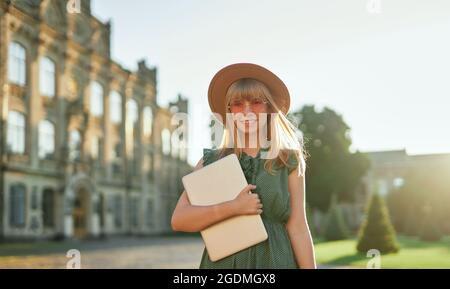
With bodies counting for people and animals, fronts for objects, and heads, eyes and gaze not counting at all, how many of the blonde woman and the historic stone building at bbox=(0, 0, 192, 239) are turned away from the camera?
0

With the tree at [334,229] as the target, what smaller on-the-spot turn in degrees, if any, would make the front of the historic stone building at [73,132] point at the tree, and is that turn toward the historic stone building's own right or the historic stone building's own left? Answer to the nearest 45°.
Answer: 0° — it already faces it

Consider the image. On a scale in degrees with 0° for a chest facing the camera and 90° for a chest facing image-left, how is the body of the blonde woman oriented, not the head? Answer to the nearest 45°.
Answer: approximately 0°

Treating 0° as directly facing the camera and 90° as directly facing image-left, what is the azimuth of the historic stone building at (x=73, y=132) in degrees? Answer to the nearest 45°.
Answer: approximately 315°

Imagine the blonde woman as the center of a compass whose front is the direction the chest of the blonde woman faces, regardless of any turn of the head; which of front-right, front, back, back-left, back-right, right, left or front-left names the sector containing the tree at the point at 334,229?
back

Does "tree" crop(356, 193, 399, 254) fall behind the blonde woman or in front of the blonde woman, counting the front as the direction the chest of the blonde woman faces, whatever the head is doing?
behind

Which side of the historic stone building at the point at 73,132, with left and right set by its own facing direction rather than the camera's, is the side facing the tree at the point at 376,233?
front

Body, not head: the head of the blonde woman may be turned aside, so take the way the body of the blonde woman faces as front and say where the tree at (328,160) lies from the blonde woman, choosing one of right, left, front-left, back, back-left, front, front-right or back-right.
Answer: back
